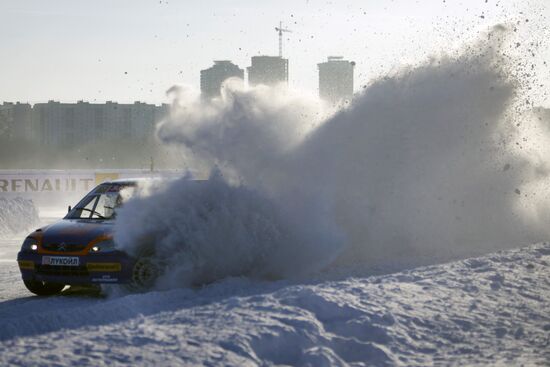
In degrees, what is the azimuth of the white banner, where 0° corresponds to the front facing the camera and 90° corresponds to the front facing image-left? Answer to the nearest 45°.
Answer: approximately 0°
